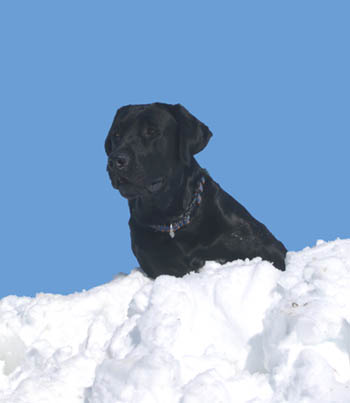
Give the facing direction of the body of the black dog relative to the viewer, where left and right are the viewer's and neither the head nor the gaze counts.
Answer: facing the viewer and to the left of the viewer
